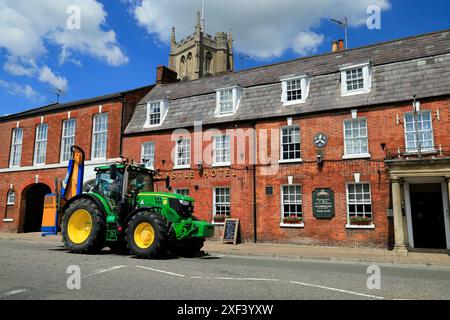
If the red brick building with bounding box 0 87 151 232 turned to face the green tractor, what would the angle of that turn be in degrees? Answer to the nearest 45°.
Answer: approximately 45° to its left

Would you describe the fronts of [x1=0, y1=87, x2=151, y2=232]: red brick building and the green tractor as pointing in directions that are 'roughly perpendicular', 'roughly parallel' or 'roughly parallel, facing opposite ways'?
roughly perpendicular

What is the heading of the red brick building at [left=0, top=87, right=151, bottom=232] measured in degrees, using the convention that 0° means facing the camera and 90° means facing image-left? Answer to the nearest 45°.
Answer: approximately 45°

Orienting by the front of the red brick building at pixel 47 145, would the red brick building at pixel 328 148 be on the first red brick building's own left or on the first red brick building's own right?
on the first red brick building's own left

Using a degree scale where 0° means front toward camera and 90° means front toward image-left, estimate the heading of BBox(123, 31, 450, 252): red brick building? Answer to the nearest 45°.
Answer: approximately 45°

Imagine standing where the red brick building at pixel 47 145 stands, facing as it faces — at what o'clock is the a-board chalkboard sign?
The a-board chalkboard sign is roughly at 9 o'clock from the red brick building.

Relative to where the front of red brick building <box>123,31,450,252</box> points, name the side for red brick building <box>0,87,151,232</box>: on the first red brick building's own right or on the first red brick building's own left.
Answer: on the first red brick building's own right
